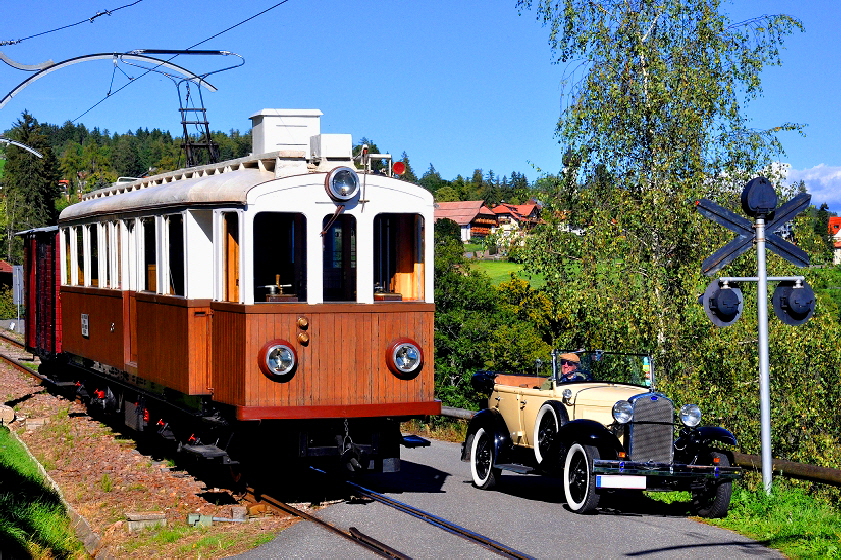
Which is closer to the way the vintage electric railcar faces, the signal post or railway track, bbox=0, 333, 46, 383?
the signal post

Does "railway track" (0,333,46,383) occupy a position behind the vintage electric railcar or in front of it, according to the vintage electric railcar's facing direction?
behind

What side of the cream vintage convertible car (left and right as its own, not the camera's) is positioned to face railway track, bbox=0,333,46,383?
back

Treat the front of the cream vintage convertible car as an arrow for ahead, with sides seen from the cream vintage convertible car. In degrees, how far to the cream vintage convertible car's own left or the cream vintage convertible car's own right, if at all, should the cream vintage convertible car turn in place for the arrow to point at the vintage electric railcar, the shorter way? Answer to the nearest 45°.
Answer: approximately 135° to the cream vintage convertible car's own right

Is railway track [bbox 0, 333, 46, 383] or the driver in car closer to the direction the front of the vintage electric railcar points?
the driver in car

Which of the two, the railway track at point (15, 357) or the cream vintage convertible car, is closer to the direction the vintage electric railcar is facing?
the cream vintage convertible car

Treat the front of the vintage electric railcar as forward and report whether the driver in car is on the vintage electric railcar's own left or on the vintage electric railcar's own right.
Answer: on the vintage electric railcar's own left

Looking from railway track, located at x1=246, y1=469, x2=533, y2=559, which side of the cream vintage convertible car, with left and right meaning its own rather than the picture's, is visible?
right

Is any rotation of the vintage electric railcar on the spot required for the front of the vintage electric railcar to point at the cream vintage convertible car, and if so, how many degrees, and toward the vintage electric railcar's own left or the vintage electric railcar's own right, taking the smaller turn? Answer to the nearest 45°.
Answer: approximately 45° to the vintage electric railcar's own left

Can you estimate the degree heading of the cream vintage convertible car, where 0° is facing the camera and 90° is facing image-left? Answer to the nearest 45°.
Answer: approximately 315°
